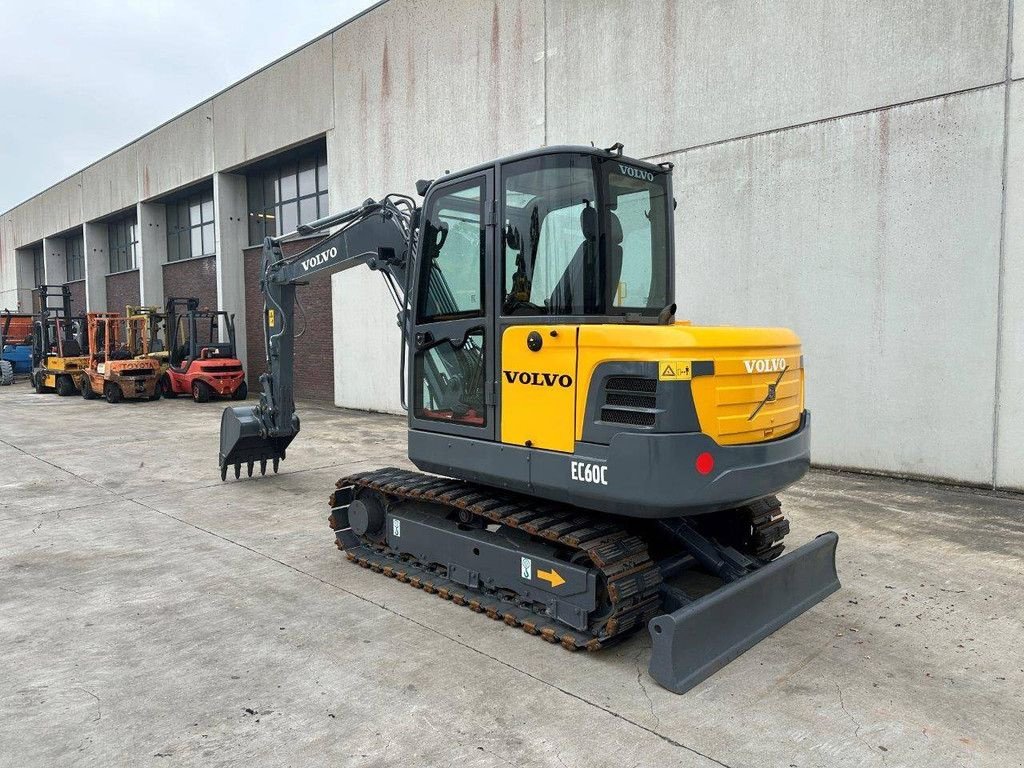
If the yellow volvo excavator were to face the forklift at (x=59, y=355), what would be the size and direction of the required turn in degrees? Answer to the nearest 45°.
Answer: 0° — it already faces it

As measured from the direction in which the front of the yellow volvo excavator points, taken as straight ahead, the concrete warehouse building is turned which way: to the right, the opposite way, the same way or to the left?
to the left

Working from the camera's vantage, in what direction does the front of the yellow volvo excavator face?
facing away from the viewer and to the left of the viewer

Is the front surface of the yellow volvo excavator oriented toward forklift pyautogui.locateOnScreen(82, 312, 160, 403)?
yes

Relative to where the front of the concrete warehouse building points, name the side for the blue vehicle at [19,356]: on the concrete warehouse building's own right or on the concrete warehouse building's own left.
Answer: on the concrete warehouse building's own right

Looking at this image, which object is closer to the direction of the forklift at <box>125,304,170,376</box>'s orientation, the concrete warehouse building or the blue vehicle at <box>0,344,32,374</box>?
the concrete warehouse building

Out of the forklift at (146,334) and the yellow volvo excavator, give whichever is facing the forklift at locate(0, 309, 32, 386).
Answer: the yellow volvo excavator

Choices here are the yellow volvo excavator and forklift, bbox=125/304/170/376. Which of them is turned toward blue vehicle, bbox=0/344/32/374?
the yellow volvo excavator

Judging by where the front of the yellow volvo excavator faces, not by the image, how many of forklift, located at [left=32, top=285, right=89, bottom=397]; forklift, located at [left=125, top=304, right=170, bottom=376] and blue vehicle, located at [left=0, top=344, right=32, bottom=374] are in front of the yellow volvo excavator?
3

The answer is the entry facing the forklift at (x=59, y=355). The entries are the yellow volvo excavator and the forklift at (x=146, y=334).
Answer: the yellow volvo excavator

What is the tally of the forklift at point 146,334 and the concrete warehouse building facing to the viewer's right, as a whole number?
0
